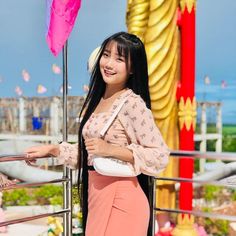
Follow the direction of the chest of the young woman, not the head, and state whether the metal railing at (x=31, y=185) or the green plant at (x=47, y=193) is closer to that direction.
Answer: the metal railing

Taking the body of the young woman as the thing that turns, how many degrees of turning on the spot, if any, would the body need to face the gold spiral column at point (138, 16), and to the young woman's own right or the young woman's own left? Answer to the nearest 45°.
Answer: approximately 135° to the young woman's own right

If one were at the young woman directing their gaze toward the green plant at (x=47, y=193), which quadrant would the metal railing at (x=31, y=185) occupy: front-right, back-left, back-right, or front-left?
front-left

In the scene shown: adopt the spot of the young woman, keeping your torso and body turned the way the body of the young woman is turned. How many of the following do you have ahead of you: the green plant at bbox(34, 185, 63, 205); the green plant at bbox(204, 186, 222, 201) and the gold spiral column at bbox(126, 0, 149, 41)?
0

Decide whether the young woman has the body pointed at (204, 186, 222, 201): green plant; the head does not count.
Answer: no

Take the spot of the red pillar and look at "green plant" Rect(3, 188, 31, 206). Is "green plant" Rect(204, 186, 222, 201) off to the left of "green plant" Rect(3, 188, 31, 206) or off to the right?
right

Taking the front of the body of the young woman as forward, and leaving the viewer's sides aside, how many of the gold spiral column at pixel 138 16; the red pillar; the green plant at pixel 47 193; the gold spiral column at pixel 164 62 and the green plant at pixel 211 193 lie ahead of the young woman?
0

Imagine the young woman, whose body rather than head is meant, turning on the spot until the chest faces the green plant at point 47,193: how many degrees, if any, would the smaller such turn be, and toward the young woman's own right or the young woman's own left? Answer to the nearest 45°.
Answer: approximately 135° to the young woman's own right

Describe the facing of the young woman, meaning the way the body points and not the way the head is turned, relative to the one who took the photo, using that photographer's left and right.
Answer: facing the viewer and to the left of the viewer

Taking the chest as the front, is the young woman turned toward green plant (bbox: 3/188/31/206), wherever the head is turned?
no

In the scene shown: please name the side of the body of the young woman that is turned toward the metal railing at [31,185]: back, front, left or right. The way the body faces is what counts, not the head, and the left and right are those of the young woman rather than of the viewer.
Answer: right

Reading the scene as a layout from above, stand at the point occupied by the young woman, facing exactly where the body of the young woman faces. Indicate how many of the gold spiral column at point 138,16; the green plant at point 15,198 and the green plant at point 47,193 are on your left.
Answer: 0
